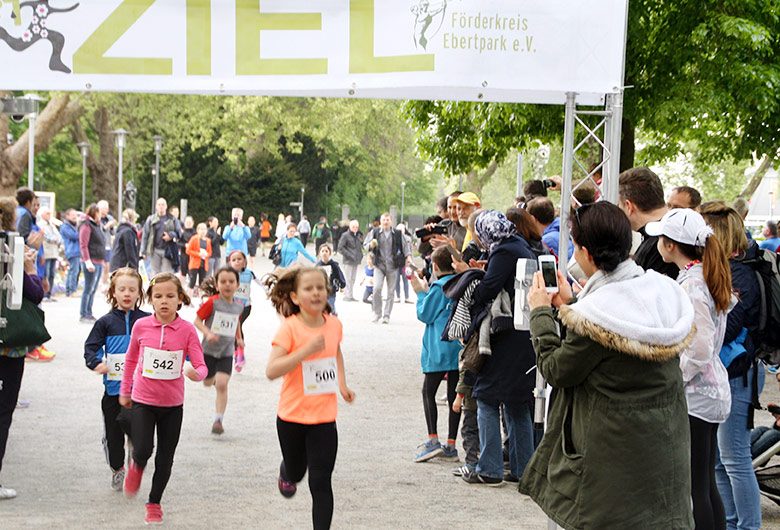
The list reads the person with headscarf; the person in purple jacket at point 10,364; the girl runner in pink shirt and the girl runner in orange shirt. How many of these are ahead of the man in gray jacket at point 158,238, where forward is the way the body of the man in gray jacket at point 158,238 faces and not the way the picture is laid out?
4

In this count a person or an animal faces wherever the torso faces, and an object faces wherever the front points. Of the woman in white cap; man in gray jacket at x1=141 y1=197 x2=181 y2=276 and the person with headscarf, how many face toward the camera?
1

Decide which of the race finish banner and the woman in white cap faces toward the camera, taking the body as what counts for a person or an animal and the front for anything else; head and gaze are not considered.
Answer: the race finish banner

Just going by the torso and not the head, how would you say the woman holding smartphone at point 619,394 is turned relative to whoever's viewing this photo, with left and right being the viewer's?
facing away from the viewer and to the left of the viewer

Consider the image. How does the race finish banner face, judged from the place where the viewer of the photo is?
facing the viewer

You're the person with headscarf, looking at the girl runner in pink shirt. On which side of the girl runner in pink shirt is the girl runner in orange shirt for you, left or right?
left

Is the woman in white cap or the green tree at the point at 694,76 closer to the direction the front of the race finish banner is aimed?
the woman in white cap

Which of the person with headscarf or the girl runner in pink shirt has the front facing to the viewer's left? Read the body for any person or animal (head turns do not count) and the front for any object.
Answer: the person with headscarf

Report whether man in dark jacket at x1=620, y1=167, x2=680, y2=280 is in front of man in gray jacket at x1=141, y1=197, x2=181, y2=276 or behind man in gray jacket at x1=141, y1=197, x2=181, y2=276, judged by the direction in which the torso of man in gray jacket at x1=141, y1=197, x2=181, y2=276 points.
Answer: in front

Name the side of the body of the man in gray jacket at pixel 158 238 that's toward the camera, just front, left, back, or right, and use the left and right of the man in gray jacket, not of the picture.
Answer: front

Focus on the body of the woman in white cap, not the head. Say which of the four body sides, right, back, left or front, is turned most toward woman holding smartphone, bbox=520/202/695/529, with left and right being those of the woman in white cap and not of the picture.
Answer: left

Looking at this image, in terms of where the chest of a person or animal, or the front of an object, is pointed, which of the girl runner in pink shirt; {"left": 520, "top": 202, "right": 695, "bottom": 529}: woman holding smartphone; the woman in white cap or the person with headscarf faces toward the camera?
the girl runner in pink shirt

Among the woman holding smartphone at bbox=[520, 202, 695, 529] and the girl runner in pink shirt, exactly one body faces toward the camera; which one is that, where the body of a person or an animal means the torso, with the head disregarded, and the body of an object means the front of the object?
the girl runner in pink shirt

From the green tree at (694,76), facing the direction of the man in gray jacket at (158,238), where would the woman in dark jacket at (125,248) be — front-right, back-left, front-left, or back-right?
front-left

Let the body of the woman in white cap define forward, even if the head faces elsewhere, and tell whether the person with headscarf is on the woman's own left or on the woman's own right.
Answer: on the woman's own right

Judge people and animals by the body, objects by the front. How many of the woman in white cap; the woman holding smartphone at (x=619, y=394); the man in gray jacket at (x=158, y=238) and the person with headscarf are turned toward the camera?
1
